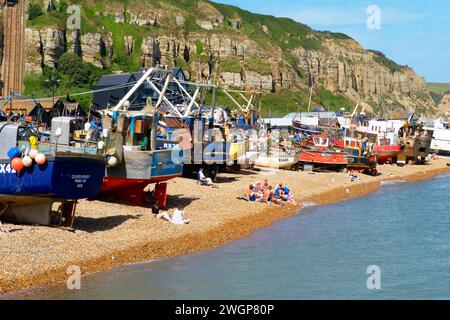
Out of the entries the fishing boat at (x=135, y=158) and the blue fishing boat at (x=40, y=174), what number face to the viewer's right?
0
